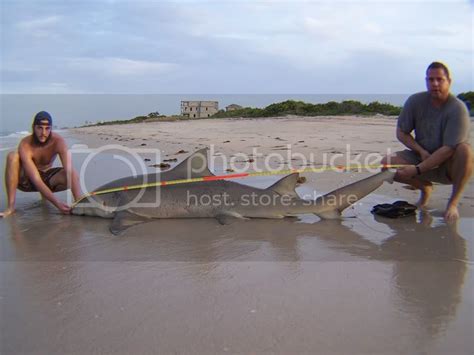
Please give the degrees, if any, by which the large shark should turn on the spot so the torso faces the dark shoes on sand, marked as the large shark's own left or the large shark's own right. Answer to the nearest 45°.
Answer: approximately 180°

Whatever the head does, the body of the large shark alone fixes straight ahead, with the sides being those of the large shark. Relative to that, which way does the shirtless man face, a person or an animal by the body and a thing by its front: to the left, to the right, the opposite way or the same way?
to the left

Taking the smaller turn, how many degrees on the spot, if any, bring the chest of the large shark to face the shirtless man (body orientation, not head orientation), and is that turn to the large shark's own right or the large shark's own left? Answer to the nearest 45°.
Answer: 0° — it already faces them

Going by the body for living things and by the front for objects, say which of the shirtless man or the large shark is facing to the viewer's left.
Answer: the large shark

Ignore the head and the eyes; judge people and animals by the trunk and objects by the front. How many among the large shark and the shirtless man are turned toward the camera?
1

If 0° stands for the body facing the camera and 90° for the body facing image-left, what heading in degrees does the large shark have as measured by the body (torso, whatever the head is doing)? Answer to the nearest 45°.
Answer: approximately 90°

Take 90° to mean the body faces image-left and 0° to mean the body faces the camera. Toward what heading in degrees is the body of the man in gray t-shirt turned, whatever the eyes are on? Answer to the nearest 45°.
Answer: approximately 45°

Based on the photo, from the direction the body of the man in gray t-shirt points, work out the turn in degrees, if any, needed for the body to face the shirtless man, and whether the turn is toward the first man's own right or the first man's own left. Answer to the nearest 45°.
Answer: approximately 45° to the first man's own right
